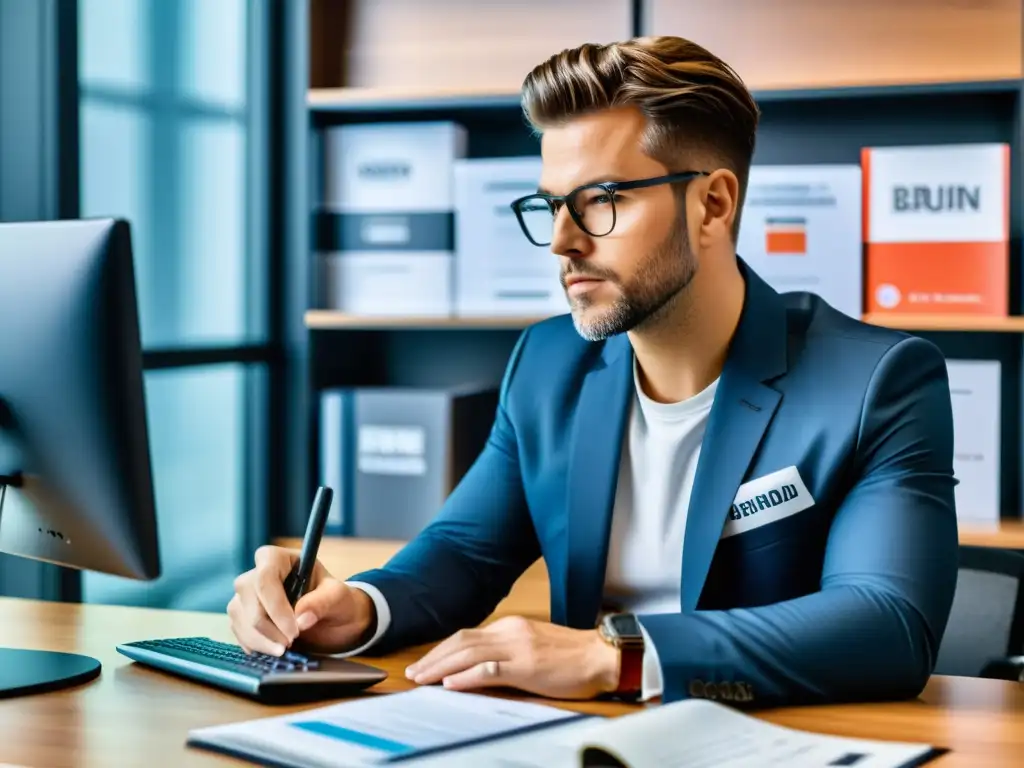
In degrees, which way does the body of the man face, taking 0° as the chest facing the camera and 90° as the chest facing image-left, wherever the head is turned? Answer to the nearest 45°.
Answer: approximately 45°

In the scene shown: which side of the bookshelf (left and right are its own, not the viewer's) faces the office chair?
front

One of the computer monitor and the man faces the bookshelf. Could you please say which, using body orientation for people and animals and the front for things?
the computer monitor

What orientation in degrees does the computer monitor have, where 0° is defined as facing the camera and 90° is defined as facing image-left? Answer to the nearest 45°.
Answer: approximately 225°

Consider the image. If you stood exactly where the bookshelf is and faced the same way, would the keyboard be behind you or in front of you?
in front

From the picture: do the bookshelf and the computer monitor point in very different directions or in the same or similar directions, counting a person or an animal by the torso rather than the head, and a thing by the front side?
very different directions

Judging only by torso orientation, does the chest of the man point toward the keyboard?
yes

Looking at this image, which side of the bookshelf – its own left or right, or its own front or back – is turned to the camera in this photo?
front

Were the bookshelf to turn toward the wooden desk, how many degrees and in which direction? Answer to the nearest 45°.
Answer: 0° — it already faces it

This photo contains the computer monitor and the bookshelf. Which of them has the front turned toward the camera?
the bookshelf

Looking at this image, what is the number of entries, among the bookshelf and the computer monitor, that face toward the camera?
1

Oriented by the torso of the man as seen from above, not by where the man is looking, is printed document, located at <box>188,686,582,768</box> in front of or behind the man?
in front

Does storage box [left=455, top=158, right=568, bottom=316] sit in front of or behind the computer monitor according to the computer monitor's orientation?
in front

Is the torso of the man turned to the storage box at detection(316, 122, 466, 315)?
no

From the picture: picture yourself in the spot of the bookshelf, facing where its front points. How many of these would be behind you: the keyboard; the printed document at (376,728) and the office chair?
0

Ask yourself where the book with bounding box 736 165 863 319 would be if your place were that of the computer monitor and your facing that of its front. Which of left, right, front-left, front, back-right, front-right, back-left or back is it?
front

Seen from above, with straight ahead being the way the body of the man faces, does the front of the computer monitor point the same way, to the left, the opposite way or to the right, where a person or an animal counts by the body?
the opposite way
